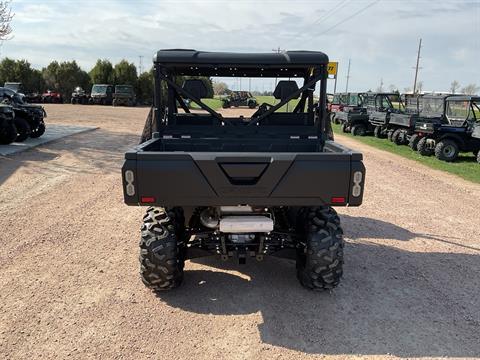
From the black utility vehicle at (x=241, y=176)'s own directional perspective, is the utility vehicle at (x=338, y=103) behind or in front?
in front

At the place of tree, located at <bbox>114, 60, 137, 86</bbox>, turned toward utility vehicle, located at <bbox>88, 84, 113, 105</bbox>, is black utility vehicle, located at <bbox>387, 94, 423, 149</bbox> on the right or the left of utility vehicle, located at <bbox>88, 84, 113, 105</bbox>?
left

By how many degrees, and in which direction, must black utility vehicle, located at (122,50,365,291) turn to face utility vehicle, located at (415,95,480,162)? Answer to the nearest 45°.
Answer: approximately 45° to its right

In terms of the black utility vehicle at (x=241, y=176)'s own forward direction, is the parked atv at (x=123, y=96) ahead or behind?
ahead

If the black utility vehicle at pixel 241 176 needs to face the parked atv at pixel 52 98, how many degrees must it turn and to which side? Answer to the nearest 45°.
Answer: approximately 45° to its left

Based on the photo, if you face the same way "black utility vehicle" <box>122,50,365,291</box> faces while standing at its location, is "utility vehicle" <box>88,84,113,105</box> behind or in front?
in front

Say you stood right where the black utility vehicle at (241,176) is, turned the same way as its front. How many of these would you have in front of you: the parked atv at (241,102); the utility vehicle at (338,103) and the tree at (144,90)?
3

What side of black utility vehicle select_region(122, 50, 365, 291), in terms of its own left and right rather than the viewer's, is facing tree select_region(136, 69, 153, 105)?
front

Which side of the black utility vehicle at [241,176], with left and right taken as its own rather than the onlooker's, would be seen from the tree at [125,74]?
front

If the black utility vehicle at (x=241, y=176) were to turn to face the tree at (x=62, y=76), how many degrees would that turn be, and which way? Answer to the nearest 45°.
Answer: approximately 45° to its left

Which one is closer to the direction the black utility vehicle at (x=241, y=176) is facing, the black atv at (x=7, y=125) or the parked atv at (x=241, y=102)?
the parked atv

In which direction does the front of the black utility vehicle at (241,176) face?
away from the camera

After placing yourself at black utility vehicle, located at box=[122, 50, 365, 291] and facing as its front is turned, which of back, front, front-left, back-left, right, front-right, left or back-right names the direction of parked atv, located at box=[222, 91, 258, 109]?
front

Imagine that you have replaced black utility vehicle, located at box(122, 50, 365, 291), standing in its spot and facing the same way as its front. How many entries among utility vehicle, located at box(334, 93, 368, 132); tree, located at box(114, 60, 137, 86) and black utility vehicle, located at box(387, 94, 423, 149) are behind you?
0

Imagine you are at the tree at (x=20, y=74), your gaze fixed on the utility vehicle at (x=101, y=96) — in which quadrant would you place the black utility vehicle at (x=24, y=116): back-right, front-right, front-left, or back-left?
front-right
